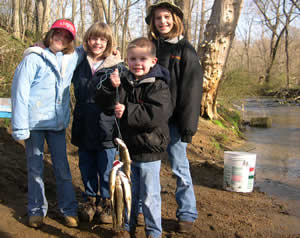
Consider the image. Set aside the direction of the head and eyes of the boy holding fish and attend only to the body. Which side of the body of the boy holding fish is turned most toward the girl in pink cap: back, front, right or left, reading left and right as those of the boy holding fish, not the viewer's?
right

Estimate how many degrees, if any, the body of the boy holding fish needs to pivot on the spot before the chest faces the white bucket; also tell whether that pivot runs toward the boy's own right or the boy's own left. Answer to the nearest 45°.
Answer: approximately 180°

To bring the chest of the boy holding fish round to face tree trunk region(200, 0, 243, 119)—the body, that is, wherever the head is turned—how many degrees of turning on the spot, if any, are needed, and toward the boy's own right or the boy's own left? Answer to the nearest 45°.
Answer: approximately 135° to the boy's own right

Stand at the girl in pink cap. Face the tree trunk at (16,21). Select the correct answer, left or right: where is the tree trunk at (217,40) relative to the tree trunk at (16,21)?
right

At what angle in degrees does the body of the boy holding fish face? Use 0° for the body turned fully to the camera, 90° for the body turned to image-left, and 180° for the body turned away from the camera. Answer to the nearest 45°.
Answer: approximately 45°

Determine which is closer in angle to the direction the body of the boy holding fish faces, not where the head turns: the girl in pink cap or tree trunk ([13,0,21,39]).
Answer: the girl in pink cap

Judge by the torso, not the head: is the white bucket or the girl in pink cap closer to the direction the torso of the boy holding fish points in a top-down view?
the girl in pink cap

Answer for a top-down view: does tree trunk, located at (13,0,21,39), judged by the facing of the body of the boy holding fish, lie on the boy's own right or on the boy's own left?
on the boy's own right

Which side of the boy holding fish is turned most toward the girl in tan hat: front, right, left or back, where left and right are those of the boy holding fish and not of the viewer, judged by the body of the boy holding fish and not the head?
back
